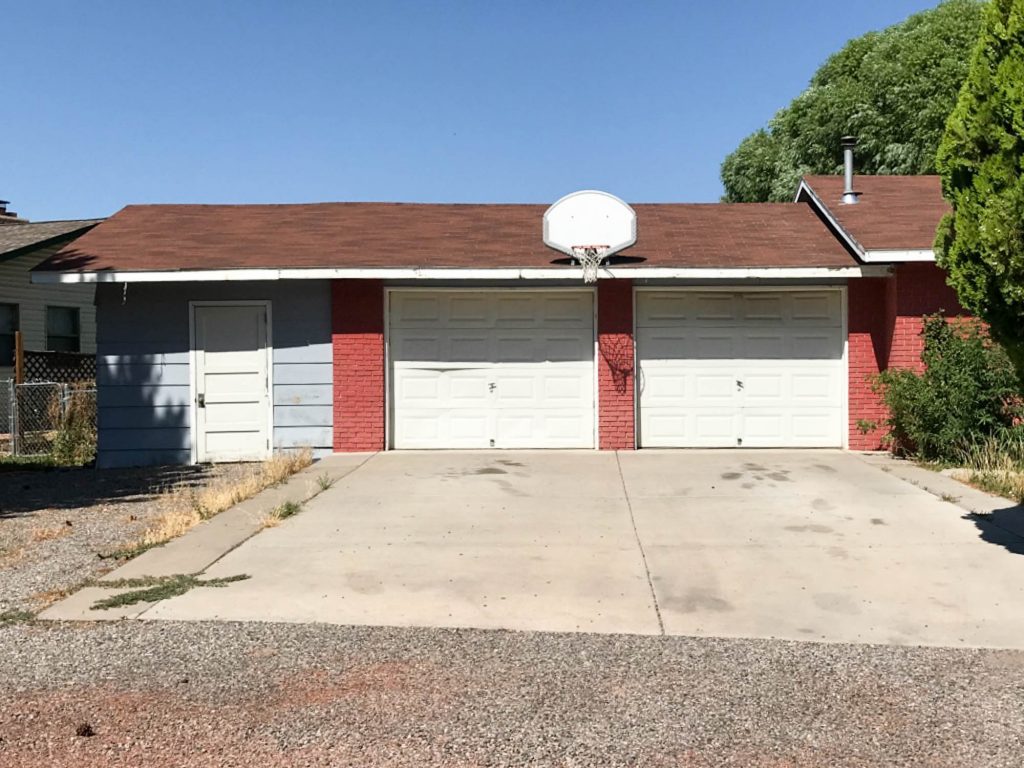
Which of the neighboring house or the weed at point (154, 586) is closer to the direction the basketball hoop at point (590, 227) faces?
the weed

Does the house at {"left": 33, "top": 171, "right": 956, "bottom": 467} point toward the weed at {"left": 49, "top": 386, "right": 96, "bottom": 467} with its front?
no

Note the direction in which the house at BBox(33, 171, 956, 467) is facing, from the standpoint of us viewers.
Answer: facing the viewer

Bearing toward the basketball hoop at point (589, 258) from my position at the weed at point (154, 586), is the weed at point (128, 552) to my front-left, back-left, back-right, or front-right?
front-left

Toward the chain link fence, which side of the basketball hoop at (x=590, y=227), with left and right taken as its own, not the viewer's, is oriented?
right

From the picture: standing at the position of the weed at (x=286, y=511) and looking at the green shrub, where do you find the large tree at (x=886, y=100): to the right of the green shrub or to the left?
left

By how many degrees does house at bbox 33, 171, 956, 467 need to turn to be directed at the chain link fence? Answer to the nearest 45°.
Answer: approximately 135° to its right

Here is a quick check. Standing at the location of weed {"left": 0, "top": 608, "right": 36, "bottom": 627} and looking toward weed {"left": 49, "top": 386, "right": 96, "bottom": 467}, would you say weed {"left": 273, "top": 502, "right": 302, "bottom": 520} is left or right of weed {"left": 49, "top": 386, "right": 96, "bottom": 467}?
right

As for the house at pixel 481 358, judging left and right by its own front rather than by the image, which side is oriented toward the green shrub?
left

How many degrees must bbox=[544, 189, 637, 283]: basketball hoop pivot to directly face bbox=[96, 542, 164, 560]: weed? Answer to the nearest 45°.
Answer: approximately 45° to its right

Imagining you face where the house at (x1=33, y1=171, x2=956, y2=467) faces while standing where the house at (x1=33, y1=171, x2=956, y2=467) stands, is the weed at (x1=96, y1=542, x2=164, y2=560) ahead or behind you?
ahead

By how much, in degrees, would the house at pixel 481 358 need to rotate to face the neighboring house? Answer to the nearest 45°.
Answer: approximately 135° to its right

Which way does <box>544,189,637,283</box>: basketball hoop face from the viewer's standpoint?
toward the camera

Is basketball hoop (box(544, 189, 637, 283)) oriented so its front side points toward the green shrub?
no

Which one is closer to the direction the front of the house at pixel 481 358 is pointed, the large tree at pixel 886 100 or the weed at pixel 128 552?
the weed

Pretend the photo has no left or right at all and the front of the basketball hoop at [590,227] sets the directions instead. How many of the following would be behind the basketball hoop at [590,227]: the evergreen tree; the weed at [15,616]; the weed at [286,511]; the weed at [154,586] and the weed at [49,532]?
0

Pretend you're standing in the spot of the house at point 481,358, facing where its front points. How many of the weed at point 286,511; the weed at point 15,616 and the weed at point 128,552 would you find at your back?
0

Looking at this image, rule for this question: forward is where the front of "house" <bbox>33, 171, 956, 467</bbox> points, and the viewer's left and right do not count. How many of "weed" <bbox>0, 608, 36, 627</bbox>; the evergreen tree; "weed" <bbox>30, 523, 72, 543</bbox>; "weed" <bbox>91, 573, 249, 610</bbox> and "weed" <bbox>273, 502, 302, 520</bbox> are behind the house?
0
